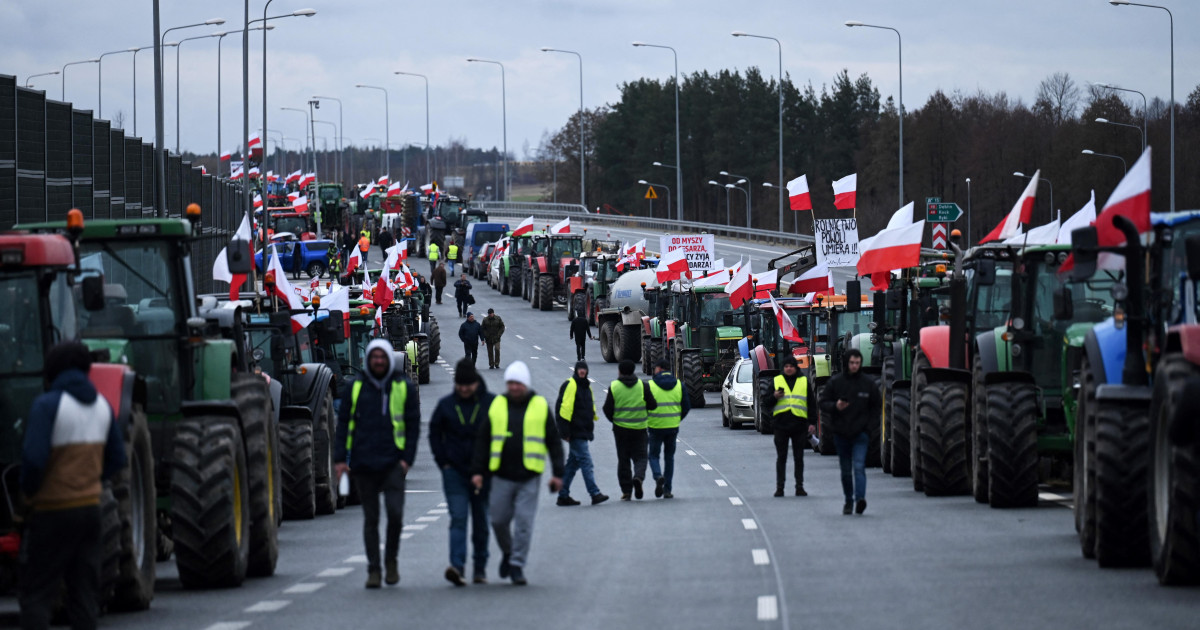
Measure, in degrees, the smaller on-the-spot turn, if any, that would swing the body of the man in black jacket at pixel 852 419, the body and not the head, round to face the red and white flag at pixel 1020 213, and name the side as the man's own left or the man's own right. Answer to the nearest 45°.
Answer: approximately 135° to the man's own left

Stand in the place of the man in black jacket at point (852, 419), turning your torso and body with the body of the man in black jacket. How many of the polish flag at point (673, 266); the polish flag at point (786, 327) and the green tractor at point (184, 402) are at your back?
2

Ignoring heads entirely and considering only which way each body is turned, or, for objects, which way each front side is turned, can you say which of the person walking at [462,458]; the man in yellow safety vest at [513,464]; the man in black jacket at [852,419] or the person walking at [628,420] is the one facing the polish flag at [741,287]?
the person walking at [628,420]

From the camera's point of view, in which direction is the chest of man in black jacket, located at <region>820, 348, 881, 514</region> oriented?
toward the camera

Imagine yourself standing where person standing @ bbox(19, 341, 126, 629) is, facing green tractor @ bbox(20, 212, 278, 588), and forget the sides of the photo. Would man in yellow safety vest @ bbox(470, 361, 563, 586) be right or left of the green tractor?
right

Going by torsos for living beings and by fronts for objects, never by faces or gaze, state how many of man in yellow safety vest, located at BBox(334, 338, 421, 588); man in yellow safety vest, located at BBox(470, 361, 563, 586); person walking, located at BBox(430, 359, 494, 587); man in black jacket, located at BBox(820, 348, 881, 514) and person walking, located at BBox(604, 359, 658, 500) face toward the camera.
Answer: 4

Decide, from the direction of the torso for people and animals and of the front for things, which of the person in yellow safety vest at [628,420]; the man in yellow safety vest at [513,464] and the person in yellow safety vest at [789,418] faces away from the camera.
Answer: the person in yellow safety vest at [628,420]

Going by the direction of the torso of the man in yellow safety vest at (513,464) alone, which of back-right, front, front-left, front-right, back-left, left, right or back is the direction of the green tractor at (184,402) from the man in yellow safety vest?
right

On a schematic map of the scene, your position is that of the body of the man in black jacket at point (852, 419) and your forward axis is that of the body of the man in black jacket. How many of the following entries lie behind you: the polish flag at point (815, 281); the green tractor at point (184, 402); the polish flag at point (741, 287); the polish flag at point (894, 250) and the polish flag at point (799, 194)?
4

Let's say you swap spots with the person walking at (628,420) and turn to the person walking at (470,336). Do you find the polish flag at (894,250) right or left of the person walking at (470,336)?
right

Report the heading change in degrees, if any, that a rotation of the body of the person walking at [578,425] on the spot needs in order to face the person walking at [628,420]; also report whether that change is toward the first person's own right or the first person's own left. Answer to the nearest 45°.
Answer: approximately 90° to the first person's own left

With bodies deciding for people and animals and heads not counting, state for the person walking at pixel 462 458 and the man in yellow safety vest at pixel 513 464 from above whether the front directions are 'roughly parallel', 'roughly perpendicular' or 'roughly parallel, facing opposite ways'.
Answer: roughly parallel

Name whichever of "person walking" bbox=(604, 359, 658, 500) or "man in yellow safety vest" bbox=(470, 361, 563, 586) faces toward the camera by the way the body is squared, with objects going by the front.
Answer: the man in yellow safety vest

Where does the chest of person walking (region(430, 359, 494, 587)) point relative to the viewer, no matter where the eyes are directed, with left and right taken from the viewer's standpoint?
facing the viewer

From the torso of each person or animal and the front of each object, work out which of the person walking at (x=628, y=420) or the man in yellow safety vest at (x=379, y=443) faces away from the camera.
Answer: the person walking

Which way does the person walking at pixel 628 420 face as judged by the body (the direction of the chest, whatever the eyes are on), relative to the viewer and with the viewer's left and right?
facing away from the viewer

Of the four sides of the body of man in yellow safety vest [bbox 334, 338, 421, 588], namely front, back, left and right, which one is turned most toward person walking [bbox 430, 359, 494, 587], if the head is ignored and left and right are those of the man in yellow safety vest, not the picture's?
left

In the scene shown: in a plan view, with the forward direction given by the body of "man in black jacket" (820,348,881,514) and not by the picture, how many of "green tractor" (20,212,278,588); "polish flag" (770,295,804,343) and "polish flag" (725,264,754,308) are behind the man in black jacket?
2
